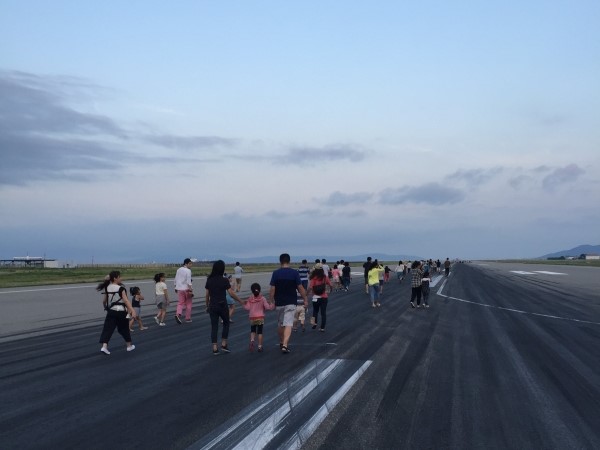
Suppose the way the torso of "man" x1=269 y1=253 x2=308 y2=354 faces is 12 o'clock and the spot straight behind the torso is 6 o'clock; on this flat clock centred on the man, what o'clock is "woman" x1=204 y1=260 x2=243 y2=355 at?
The woman is roughly at 9 o'clock from the man.

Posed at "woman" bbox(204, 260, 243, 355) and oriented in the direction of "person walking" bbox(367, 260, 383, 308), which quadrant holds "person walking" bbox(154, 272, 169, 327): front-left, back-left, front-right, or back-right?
front-left

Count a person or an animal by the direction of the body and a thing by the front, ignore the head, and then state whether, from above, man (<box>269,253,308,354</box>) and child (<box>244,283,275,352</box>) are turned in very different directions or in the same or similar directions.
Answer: same or similar directions

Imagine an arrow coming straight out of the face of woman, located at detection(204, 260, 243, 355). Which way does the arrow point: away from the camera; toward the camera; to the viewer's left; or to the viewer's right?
away from the camera

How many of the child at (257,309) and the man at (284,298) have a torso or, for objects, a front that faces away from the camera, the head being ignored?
2

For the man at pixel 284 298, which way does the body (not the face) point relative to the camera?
away from the camera

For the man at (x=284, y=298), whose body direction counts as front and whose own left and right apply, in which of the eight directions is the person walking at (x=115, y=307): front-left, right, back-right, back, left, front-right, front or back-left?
left

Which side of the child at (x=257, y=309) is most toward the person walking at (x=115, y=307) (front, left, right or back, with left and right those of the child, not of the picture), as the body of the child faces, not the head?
left

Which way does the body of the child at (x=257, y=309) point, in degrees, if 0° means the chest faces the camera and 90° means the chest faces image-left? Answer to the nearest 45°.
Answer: approximately 180°

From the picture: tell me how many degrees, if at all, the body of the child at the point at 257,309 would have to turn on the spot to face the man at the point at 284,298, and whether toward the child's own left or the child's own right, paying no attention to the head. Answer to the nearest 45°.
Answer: approximately 90° to the child's own right

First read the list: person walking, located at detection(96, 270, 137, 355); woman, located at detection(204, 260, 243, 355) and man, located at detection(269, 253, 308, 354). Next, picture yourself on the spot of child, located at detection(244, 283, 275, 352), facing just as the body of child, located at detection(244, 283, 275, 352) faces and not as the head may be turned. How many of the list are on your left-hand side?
2

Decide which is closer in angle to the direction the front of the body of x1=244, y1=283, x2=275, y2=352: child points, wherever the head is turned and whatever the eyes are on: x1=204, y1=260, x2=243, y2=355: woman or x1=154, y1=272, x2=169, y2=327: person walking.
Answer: the person walking

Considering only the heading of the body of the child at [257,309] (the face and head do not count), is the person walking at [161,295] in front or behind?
in front

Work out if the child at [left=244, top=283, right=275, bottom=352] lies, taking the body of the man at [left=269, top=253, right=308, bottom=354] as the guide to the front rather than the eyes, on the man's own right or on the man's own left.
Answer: on the man's own left
